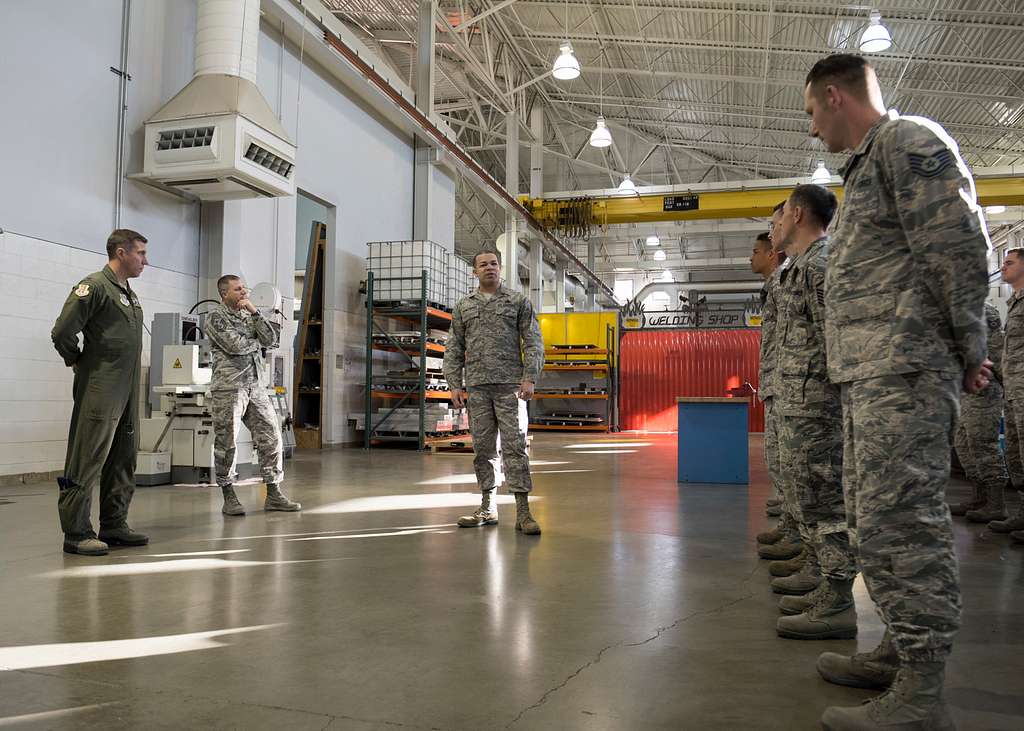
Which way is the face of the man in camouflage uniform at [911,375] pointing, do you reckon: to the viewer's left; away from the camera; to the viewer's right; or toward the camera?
to the viewer's left

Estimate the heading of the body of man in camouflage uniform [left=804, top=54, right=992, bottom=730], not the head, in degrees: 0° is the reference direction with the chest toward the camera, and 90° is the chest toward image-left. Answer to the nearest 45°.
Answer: approximately 90°

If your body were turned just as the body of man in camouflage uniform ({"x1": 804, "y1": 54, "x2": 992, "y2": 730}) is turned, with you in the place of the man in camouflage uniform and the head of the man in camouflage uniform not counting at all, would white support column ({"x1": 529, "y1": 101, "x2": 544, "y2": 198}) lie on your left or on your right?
on your right

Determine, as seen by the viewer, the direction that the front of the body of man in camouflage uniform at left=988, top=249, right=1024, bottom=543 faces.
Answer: to the viewer's left

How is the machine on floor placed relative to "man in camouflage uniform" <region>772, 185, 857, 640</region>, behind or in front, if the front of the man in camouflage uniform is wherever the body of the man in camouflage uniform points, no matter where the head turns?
in front

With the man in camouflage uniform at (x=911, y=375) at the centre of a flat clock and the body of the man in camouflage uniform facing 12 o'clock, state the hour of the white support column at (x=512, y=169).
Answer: The white support column is roughly at 2 o'clock from the man in camouflage uniform.

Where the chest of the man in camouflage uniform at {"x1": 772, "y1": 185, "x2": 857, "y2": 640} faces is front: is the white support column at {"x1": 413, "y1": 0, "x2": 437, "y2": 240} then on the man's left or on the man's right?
on the man's right

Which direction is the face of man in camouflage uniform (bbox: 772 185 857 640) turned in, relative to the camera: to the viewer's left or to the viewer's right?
to the viewer's left

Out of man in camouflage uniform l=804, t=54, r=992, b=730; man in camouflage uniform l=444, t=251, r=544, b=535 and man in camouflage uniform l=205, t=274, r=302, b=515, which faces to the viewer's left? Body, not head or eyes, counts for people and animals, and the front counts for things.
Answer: man in camouflage uniform l=804, t=54, r=992, b=730

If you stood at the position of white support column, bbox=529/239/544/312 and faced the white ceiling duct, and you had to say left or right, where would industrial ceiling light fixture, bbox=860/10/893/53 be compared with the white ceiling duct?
left

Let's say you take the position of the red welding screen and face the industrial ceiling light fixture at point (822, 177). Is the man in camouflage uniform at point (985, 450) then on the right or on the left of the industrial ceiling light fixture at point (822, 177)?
right

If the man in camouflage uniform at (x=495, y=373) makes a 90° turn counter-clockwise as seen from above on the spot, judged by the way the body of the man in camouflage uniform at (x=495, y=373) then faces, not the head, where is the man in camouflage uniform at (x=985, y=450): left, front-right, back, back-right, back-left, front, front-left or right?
front

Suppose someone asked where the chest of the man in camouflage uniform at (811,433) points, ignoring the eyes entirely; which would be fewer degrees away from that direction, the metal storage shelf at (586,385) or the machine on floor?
the machine on floor

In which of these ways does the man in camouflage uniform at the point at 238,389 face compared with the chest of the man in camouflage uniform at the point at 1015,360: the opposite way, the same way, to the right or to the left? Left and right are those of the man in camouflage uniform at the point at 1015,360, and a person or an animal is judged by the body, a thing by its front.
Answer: the opposite way

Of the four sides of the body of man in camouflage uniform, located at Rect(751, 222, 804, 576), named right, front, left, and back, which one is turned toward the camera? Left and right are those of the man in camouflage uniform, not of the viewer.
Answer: left

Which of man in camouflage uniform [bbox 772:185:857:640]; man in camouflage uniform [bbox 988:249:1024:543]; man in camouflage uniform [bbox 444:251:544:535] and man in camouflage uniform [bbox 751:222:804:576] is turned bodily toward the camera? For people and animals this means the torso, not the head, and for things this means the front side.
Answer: man in camouflage uniform [bbox 444:251:544:535]

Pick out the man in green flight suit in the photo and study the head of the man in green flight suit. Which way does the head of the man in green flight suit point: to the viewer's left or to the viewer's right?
to the viewer's right

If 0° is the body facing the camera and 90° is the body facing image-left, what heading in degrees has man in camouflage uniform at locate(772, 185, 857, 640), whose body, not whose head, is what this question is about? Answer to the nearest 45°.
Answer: approximately 90°

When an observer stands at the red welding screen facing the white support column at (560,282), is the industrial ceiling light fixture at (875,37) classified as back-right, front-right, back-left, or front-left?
back-left
